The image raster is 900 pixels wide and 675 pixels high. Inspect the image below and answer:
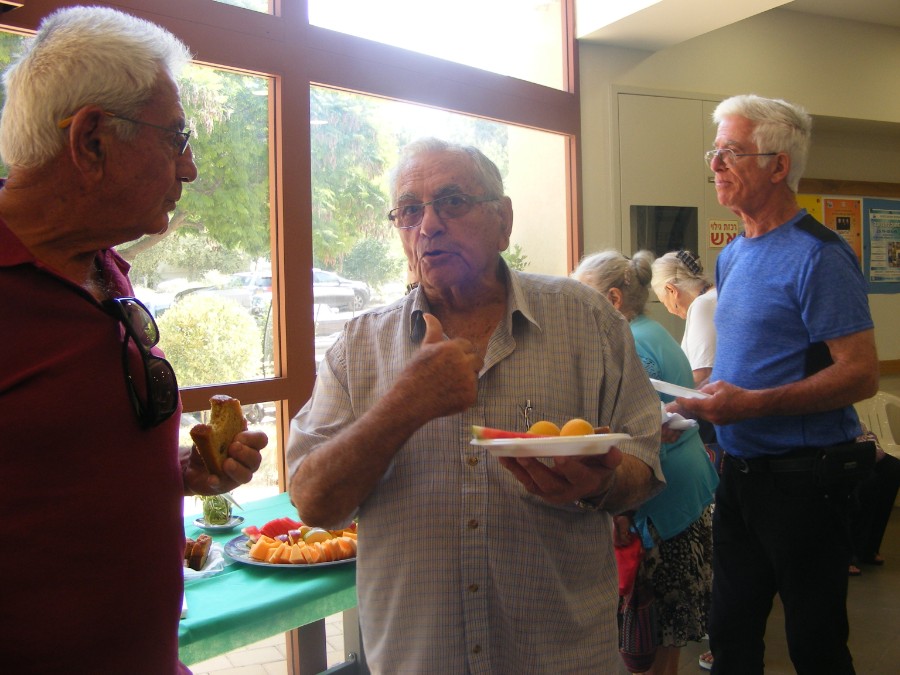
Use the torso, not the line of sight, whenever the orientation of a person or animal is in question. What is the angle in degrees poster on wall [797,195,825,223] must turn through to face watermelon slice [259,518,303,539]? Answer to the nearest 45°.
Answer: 0° — it already faces it

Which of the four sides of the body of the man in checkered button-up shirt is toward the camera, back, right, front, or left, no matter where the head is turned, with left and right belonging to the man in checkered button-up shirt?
front

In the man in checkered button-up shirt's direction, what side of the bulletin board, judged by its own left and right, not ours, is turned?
front

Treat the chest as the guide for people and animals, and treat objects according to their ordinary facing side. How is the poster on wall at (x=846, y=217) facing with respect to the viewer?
toward the camera

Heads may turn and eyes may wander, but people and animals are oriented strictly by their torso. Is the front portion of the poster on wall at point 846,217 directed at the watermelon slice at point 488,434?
yes

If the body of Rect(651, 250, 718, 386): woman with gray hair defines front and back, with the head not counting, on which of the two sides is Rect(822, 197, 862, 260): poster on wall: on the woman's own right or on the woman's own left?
on the woman's own right

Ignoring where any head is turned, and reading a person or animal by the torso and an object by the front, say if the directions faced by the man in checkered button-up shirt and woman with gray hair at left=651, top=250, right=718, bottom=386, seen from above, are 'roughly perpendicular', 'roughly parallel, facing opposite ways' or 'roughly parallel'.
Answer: roughly perpendicular

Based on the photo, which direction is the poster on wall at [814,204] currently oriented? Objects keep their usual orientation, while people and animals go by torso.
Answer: toward the camera

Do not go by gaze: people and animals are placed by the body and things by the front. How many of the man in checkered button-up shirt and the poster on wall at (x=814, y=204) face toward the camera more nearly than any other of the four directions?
2

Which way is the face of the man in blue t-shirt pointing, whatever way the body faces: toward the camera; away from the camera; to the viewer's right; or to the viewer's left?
to the viewer's left

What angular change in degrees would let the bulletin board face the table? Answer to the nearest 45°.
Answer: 0° — it already faces it

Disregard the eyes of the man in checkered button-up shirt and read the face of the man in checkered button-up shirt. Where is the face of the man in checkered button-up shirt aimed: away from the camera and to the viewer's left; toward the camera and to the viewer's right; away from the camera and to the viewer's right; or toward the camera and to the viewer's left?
toward the camera and to the viewer's left

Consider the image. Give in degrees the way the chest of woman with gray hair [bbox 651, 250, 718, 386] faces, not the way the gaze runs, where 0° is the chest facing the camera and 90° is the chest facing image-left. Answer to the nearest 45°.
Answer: approximately 90°
